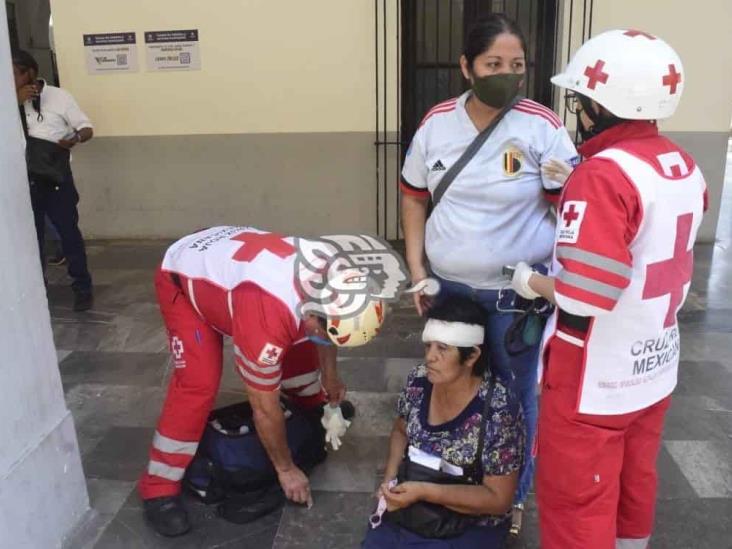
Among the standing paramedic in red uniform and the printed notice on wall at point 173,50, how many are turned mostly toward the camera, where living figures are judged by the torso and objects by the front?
1

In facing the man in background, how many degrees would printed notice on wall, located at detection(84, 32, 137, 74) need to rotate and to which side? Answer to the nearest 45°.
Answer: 0° — it already faces them

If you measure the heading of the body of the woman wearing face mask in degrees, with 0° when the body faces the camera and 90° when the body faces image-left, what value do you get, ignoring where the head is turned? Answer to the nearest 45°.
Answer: approximately 0°

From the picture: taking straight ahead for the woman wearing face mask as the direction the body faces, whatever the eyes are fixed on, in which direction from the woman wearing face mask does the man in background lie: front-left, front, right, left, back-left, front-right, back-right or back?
back-right

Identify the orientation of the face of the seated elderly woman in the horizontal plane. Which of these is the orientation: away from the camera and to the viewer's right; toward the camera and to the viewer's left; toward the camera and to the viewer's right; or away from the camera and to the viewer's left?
toward the camera and to the viewer's left

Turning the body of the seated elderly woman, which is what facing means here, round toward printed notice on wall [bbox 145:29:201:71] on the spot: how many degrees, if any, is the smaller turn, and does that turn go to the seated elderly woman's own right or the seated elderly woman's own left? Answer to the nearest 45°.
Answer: approximately 90° to the seated elderly woman's own right

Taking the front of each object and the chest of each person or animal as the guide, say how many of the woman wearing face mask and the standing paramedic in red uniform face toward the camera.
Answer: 1

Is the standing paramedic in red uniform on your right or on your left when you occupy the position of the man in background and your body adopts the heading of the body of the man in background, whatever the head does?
on your left

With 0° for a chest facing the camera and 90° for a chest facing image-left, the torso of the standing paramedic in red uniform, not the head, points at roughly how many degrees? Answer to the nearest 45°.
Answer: approximately 135°

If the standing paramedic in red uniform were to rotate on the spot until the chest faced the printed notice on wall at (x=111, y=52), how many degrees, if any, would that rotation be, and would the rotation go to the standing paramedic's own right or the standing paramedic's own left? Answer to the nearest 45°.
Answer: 0° — they already face it
